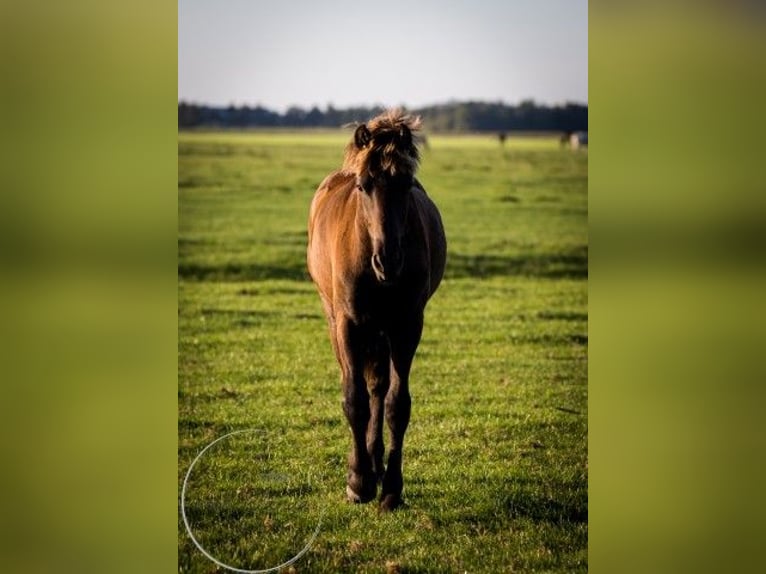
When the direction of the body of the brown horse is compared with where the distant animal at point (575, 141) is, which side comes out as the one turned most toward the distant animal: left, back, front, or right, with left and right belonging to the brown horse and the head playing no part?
back

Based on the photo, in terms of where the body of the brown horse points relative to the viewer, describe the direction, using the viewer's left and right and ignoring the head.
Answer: facing the viewer
